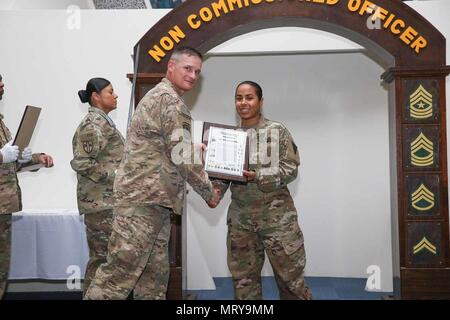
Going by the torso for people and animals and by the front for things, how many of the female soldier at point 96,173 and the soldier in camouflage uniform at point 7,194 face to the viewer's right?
2

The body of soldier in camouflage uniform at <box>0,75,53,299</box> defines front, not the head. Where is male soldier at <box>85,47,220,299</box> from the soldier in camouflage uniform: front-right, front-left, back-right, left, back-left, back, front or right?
front-right

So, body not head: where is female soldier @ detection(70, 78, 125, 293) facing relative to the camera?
to the viewer's right

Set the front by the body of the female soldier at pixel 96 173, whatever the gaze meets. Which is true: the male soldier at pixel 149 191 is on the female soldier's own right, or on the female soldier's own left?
on the female soldier's own right

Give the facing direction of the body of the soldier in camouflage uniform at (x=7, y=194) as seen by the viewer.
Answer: to the viewer's right

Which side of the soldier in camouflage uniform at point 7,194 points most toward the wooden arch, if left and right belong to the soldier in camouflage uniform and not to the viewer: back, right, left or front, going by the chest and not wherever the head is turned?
front

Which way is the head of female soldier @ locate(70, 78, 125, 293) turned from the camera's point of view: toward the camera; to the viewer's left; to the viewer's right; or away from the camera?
to the viewer's right

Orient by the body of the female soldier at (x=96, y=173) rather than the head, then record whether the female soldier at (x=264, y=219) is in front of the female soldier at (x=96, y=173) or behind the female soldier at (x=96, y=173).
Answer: in front
